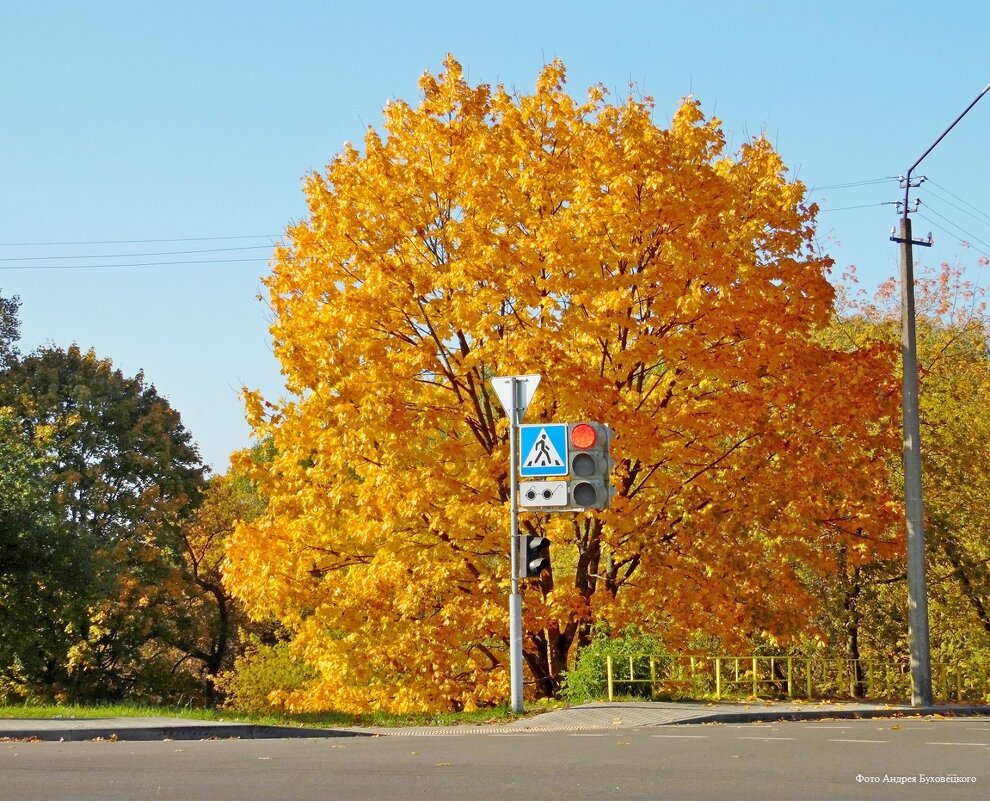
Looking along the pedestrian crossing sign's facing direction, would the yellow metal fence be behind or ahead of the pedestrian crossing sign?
behind

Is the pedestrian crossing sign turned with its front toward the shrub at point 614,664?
no

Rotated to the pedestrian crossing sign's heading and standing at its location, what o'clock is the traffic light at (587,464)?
The traffic light is roughly at 10 o'clock from the pedestrian crossing sign.

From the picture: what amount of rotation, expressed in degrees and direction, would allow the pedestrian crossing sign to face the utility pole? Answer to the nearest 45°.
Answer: approximately 135° to its left

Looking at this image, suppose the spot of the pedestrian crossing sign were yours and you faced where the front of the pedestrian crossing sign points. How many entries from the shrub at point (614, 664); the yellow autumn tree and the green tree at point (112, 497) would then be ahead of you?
0

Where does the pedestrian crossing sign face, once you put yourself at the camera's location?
facing the viewer

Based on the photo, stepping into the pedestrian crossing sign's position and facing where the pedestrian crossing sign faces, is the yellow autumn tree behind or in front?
behind
